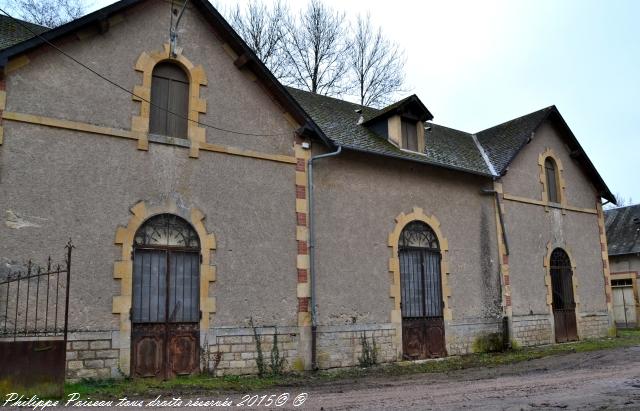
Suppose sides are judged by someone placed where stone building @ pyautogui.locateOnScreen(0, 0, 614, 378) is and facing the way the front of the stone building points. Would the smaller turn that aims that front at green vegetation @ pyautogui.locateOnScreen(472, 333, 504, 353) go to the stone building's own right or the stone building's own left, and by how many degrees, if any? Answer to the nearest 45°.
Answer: approximately 90° to the stone building's own left

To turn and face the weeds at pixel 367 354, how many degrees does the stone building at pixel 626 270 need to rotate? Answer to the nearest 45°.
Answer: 0° — it already faces it

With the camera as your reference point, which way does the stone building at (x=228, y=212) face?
facing the viewer and to the right of the viewer

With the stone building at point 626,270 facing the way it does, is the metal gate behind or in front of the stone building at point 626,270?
in front

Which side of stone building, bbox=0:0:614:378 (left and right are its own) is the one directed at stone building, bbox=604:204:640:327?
left

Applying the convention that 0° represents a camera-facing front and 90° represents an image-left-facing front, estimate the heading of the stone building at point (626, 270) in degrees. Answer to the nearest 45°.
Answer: approximately 0°

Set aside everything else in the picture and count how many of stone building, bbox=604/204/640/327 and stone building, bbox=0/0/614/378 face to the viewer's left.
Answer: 0
